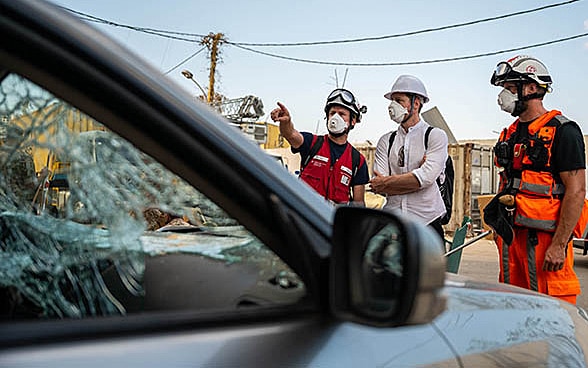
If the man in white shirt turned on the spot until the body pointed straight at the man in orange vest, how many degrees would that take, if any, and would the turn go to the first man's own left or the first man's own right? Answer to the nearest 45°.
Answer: approximately 90° to the first man's own left

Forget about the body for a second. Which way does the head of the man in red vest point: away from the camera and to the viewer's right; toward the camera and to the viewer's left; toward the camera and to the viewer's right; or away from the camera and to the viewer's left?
toward the camera and to the viewer's left

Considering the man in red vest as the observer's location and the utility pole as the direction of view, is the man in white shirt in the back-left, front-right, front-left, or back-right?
back-right

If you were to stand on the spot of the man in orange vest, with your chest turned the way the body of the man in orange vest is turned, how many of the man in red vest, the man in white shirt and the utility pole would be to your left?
0

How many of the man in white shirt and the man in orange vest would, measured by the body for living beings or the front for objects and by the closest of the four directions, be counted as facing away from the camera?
0

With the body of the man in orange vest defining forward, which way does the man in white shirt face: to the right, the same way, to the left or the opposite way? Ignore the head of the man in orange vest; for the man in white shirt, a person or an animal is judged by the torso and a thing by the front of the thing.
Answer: the same way

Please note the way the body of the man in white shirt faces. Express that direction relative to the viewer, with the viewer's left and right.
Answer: facing the viewer and to the left of the viewer

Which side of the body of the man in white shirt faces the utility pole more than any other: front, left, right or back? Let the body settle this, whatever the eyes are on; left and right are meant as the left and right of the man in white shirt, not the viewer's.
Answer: right

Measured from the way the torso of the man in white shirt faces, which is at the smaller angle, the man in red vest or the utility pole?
the man in red vest

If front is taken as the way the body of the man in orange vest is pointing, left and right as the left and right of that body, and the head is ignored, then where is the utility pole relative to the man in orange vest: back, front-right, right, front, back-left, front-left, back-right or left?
right

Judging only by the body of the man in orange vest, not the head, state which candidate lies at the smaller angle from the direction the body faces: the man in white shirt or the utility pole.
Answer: the man in white shirt

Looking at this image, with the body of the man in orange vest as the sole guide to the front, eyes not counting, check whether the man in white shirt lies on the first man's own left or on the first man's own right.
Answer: on the first man's own right
